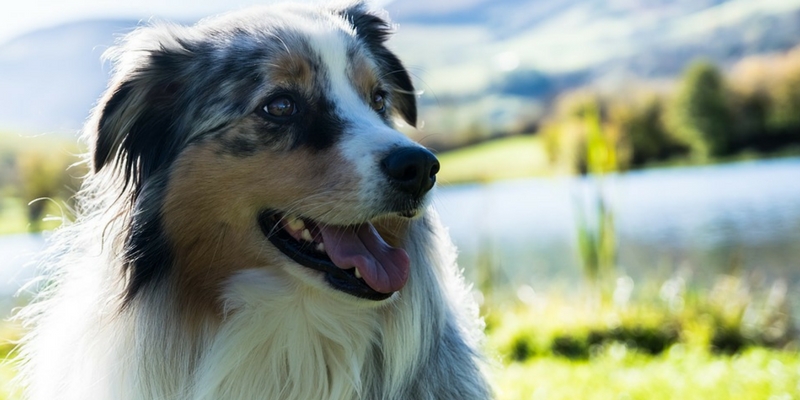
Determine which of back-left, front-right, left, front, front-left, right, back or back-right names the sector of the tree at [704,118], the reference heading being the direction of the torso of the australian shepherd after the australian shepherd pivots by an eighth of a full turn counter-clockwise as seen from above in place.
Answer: front-left

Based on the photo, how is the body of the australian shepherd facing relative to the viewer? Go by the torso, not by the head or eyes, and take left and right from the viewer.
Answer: facing the viewer and to the right of the viewer
